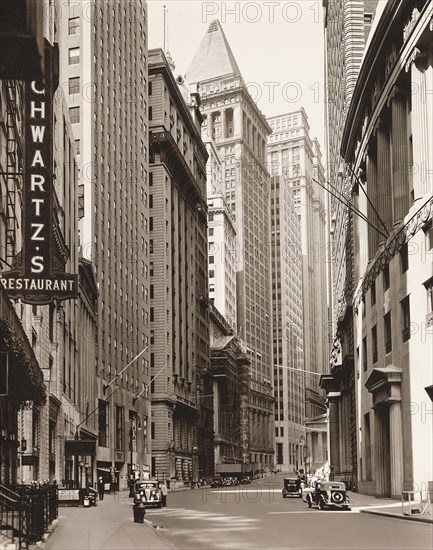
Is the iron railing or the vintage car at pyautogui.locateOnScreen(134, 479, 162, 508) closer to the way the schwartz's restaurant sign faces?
the iron railing

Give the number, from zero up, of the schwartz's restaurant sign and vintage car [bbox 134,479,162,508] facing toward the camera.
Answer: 2

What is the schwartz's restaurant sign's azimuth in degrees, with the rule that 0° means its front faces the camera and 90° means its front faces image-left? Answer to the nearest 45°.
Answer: approximately 0°

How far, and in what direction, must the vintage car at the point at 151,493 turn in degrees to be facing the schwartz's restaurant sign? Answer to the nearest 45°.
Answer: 0° — it already faces it

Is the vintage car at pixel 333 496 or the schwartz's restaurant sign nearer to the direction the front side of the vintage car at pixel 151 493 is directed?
the schwartz's restaurant sign

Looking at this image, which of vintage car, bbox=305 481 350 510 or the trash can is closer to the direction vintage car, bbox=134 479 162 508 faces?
the trash can
